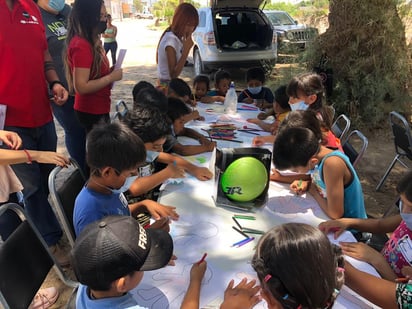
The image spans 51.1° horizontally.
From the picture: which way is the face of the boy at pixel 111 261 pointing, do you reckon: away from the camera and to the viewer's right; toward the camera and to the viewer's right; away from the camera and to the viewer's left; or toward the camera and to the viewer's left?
away from the camera and to the viewer's right

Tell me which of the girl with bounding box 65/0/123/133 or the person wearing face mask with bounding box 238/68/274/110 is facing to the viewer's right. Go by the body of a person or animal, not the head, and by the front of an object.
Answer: the girl

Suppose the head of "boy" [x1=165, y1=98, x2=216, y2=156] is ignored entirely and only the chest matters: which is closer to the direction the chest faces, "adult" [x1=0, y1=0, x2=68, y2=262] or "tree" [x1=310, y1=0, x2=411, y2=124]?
the tree

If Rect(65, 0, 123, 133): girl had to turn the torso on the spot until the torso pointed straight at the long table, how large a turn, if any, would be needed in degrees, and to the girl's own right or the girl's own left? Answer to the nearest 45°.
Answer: approximately 90° to the girl's own right

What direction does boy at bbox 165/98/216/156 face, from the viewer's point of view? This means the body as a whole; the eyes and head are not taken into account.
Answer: to the viewer's right

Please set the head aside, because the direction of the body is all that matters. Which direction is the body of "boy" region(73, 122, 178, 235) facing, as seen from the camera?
to the viewer's right

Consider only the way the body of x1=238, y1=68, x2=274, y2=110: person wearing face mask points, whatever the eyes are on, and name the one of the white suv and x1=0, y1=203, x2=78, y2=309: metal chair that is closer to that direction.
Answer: the metal chair

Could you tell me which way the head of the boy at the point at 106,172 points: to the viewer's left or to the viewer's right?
to the viewer's right

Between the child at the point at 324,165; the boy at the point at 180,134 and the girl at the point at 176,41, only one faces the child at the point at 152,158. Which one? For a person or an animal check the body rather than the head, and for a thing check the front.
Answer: the child at the point at 324,165

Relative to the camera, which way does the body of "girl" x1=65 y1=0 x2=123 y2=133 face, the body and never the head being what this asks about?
to the viewer's right
